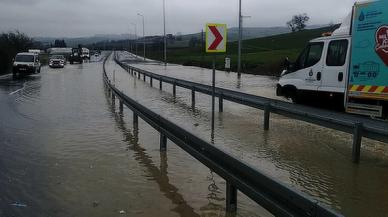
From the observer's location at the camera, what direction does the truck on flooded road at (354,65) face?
facing away from the viewer and to the left of the viewer

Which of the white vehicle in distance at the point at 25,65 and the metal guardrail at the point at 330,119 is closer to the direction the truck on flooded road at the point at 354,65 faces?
the white vehicle in distance

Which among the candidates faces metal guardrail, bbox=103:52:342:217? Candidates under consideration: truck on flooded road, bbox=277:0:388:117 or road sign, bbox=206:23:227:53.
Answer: the road sign

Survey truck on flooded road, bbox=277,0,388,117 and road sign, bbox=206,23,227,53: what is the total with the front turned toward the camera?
1

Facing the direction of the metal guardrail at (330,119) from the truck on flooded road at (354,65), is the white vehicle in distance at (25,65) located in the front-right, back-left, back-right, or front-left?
back-right

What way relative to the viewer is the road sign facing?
toward the camera

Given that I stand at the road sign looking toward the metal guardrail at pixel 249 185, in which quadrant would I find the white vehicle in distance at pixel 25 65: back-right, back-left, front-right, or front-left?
back-right

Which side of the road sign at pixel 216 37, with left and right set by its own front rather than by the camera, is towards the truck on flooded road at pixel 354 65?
left

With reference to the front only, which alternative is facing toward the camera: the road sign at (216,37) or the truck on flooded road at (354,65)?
the road sign

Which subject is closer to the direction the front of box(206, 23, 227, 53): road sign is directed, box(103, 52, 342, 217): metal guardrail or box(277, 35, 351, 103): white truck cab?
the metal guardrail

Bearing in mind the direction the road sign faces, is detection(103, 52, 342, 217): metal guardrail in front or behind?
in front

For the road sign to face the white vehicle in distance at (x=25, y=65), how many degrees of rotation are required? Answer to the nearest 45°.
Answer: approximately 135° to its right
